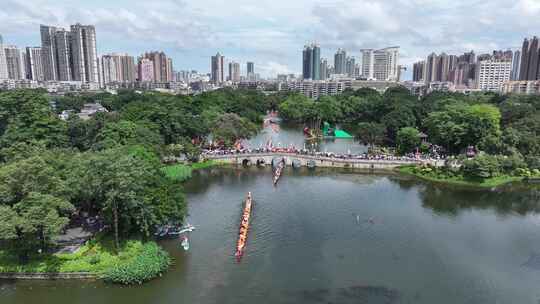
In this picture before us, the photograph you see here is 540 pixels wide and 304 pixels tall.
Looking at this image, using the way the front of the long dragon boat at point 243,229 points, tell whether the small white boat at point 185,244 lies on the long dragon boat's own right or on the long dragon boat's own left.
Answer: on the long dragon boat's own right

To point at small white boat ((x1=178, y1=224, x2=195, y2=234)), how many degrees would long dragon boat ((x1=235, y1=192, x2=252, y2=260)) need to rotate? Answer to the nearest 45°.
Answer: approximately 90° to its right

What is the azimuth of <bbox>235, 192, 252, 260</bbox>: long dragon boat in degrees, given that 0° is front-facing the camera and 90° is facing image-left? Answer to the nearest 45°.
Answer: approximately 0°
